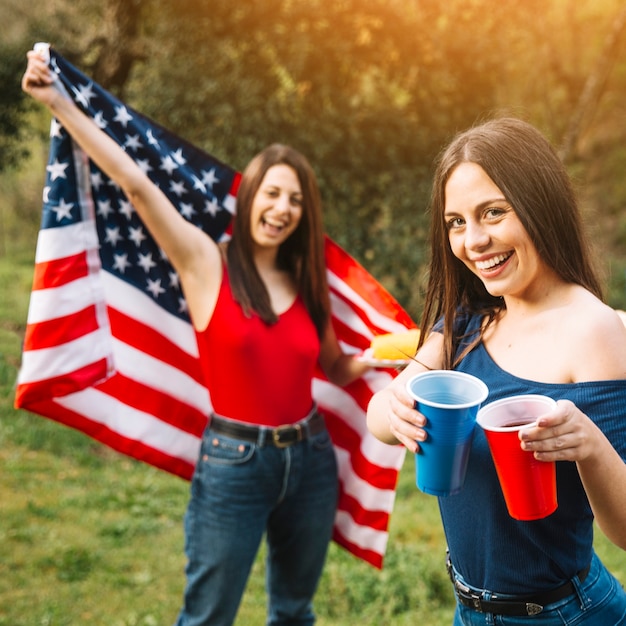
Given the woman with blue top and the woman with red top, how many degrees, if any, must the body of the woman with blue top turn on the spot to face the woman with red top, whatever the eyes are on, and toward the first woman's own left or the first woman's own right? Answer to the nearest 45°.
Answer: approximately 90° to the first woman's own right

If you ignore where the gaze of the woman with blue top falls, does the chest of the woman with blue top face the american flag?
no

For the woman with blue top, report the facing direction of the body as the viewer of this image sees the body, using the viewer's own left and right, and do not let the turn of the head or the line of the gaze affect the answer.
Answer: facing the viewer and to the left of the viewer

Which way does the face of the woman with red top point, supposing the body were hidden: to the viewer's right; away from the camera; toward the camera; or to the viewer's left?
toward the camera
